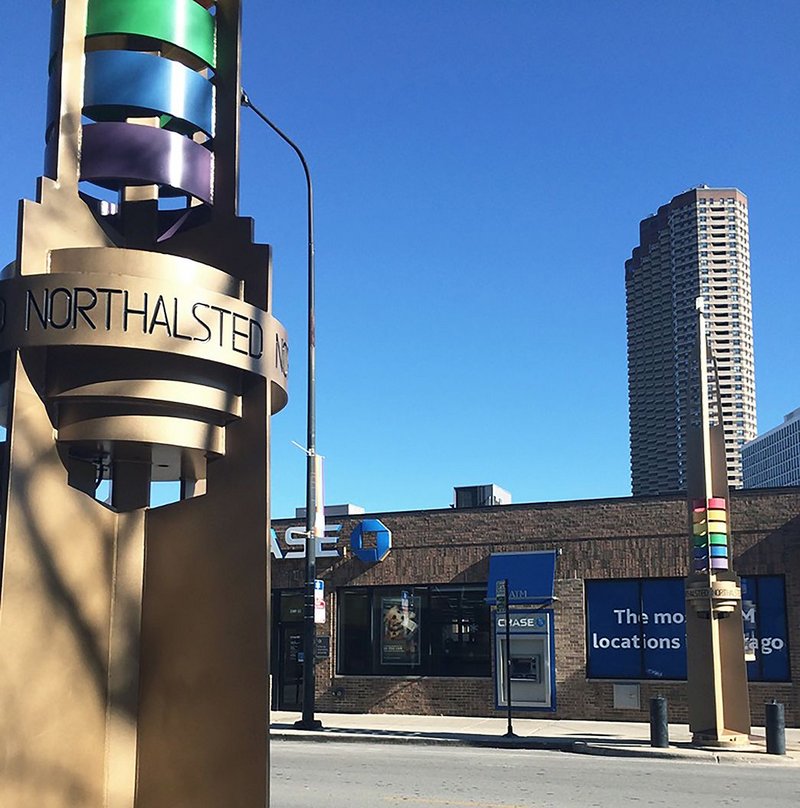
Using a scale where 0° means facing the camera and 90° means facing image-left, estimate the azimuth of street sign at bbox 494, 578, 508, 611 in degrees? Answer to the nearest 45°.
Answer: approximately 45°

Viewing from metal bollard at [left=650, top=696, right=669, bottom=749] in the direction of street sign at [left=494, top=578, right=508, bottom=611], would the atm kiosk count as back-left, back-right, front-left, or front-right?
front-right

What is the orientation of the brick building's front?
toward the camera

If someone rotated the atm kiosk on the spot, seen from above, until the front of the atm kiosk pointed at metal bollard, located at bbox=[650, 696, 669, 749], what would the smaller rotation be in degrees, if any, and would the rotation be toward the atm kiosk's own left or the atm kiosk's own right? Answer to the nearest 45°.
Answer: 0° — it already faces it

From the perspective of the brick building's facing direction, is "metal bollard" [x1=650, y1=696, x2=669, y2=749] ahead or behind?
ahead

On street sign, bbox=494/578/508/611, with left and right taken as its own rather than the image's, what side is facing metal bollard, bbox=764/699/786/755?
left

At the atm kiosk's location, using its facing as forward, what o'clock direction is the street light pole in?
The street light pole is roughly at 2 o'clock from the atm kiosk.

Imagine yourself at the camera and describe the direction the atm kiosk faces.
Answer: facing the viewer

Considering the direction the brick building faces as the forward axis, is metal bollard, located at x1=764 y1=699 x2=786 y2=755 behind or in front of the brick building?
in front

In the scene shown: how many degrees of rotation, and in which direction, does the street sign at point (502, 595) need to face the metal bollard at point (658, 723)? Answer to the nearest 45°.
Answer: approximately 90° to its left
